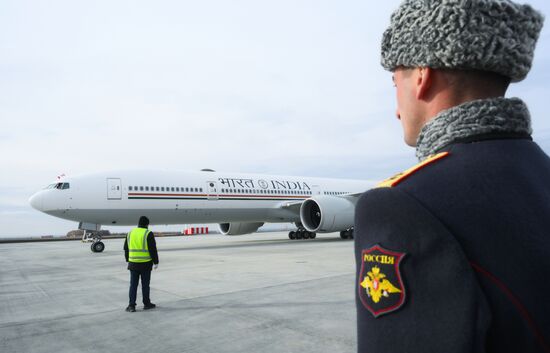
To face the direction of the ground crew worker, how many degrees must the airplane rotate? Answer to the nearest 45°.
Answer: approximately 45° to its left

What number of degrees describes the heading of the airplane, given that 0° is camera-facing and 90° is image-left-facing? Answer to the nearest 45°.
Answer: approximately 45°

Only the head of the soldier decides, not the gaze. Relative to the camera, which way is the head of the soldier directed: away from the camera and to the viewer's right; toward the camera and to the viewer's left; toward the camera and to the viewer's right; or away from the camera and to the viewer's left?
away from the camera and to the viewer's left

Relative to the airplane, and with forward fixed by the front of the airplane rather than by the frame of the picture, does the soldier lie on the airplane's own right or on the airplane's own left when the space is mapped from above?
on the airplane's own left

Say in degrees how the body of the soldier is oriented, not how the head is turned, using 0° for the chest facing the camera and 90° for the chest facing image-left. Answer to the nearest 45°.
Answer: approximately 135°
